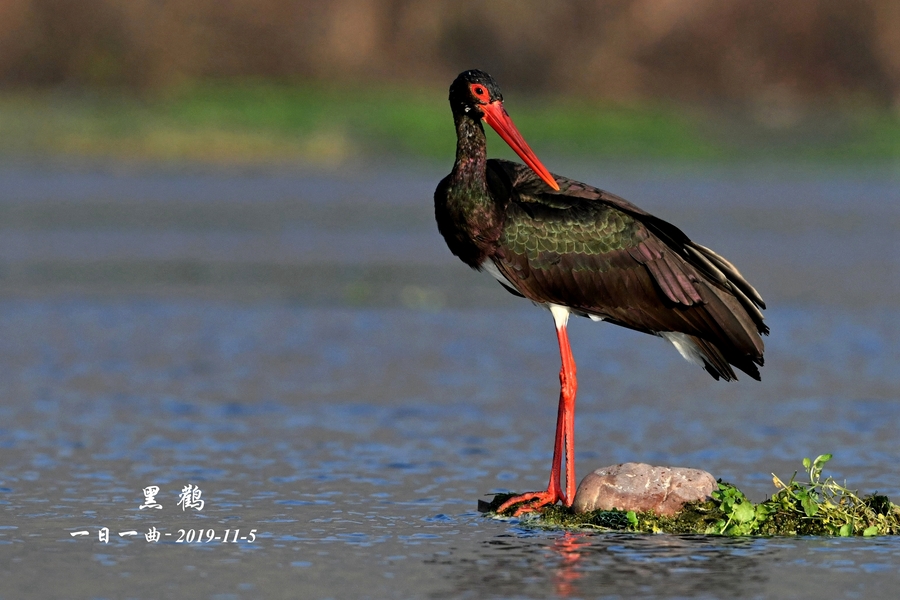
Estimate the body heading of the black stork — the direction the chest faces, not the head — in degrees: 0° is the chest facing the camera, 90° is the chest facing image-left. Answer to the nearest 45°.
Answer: approximately 90°
